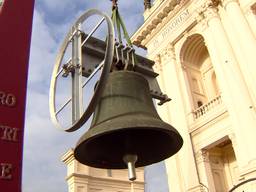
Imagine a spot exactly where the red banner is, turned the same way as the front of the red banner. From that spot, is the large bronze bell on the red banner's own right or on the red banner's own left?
on the red banner's own left

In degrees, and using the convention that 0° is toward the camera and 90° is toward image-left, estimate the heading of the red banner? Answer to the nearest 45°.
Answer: approximately 0°

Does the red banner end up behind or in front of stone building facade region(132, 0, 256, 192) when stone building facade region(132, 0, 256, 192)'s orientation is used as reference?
in front

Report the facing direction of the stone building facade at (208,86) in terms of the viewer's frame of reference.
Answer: facing the viewer and to the left of the viewer

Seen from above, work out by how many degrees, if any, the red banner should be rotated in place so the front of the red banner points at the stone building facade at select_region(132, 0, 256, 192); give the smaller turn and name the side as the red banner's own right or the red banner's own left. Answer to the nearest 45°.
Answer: approximately 135° to the red banner's own left
